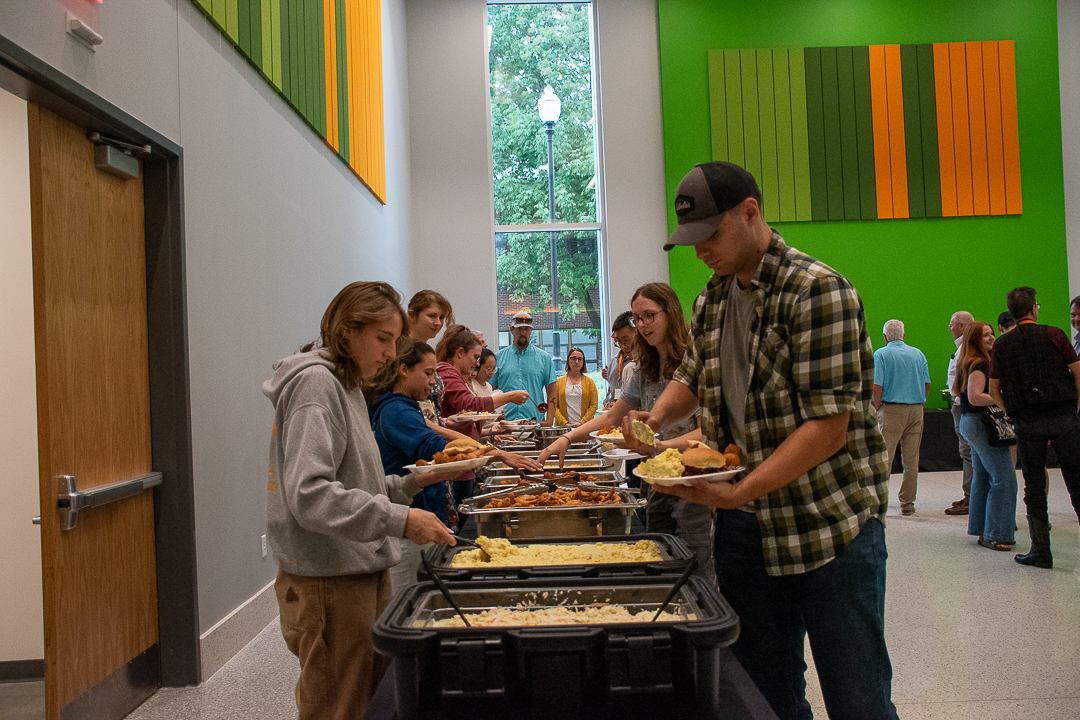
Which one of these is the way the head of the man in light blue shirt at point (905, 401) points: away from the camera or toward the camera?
away from the camera

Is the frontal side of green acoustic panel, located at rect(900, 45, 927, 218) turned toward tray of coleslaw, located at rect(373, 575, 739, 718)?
yes

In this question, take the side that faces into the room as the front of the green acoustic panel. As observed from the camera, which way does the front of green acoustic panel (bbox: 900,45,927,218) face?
facing the viewer

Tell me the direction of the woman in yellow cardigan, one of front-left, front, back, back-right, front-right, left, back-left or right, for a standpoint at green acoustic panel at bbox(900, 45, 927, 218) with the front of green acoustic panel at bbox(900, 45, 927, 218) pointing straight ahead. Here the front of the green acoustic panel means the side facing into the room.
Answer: front-right

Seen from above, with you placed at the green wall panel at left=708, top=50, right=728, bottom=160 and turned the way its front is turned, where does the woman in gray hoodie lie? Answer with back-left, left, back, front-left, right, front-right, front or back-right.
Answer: front

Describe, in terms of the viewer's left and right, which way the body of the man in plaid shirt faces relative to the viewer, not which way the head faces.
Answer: facing the viewer and to the left of the viewer

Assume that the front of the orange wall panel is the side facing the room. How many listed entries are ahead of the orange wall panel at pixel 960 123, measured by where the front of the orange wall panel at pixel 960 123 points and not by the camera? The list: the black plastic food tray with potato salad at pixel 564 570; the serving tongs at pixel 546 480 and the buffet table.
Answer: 3

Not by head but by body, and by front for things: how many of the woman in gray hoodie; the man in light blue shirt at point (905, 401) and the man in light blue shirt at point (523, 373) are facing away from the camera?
1

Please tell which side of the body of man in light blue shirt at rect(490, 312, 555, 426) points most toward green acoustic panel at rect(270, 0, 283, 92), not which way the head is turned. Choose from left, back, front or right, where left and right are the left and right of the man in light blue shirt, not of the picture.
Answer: front

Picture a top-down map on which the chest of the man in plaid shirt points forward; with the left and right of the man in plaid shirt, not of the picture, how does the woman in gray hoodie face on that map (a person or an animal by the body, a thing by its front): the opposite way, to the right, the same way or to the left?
the opposite way

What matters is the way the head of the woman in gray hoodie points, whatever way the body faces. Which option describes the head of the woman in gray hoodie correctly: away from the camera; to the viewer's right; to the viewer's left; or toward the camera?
to the viewer's right

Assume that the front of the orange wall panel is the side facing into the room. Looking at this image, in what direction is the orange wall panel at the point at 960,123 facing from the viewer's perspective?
toward the camera

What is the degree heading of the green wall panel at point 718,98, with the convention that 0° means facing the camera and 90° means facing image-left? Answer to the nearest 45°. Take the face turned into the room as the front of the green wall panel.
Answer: approximately 0°

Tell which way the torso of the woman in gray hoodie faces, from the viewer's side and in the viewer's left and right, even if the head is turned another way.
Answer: facing to the right of the viewer

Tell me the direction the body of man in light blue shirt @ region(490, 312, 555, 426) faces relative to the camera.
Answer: toward the camera

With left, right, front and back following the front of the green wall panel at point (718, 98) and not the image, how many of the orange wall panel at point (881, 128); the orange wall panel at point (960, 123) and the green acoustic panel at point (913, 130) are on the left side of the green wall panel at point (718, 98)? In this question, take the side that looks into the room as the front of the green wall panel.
3
